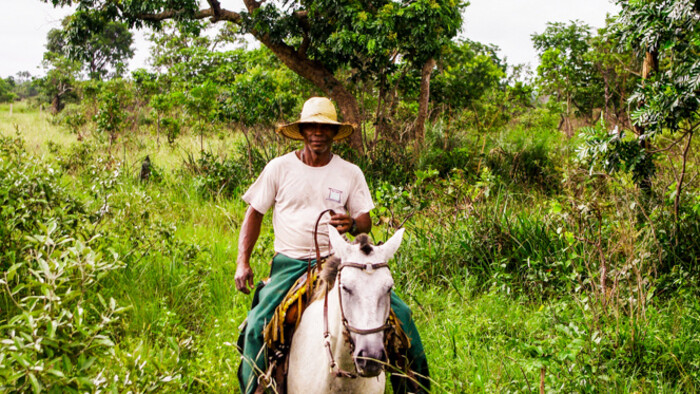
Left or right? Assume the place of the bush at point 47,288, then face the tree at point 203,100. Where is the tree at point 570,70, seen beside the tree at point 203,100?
right

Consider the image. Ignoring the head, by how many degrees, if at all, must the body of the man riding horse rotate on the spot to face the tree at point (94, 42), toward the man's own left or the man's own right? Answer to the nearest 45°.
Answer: approximately 135° to the man's own right

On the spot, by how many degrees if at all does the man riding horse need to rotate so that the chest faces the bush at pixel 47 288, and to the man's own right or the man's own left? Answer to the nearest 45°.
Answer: approximately 45° to the man's own right

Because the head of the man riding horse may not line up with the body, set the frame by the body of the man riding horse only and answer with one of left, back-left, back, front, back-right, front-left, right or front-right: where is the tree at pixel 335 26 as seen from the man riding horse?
back

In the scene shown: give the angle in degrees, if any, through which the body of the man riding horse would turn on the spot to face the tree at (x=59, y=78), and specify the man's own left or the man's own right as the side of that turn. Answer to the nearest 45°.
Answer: approximately 135° to the man's own right

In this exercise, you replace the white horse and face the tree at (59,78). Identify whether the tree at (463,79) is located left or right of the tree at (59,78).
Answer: right

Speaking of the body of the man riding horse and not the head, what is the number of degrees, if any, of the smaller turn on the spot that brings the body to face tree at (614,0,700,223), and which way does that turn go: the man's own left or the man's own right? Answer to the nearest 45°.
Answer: approximately 135° to the man's own left

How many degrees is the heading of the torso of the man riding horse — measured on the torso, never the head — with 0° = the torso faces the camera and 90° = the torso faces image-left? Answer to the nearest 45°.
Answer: approximately 0°

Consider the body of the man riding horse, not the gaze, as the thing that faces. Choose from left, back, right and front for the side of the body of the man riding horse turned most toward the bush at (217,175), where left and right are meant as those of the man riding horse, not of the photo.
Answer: back

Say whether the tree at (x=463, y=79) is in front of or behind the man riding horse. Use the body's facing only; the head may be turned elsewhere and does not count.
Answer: behind
